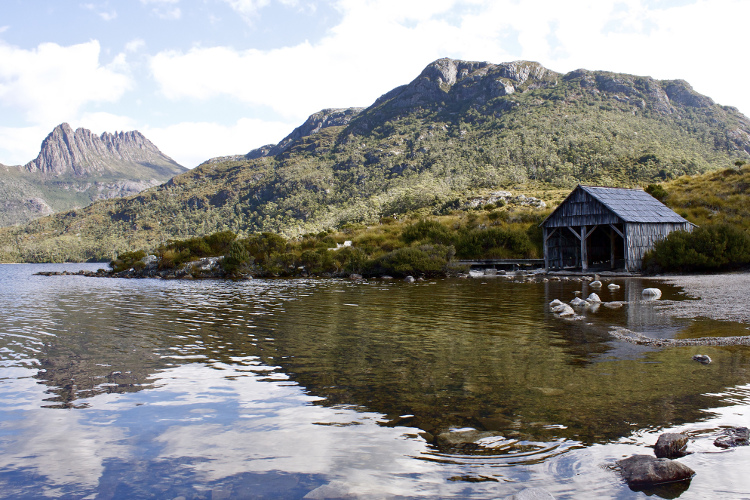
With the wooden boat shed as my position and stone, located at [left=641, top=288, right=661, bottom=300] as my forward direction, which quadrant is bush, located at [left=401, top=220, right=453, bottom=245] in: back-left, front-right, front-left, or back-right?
back-right

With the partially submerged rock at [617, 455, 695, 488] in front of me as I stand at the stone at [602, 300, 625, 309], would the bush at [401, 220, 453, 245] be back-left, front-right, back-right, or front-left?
back-right

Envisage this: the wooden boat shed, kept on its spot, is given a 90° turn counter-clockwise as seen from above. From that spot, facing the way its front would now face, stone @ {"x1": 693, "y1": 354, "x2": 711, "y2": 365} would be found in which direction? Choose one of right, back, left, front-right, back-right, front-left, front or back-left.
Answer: front-right

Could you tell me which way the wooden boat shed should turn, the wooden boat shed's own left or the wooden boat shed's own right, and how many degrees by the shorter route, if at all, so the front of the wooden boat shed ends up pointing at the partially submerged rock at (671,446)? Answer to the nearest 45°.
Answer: approximately 45° to the wooden boat shed's own left

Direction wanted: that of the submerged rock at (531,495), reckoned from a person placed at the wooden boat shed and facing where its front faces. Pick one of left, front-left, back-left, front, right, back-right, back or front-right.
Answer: front-left

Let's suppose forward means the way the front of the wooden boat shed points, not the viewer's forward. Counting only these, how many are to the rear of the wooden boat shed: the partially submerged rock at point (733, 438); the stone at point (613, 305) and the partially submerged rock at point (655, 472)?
0

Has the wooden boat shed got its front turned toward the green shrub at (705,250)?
no

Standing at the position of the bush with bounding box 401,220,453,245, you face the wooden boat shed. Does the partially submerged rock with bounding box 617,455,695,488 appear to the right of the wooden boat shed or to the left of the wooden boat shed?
right

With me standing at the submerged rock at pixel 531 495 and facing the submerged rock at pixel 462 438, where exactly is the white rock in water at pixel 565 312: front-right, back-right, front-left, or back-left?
front-right

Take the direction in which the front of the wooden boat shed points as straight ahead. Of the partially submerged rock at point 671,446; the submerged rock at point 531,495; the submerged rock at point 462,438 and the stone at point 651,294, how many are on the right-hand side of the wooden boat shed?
0

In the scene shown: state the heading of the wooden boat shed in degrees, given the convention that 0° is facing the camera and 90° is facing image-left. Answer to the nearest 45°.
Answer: approximately 45°

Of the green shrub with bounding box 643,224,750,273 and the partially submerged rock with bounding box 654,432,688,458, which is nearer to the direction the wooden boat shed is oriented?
the partially submerged rock

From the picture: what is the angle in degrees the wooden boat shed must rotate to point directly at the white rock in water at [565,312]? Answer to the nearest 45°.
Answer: approximately 45° to its left

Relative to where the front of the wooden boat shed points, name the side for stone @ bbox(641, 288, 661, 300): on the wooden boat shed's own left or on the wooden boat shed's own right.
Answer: on the wooden boat shed's own left

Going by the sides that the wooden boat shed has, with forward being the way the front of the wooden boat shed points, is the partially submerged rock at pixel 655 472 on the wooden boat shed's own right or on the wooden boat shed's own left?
on the wooden boat shed's own left
